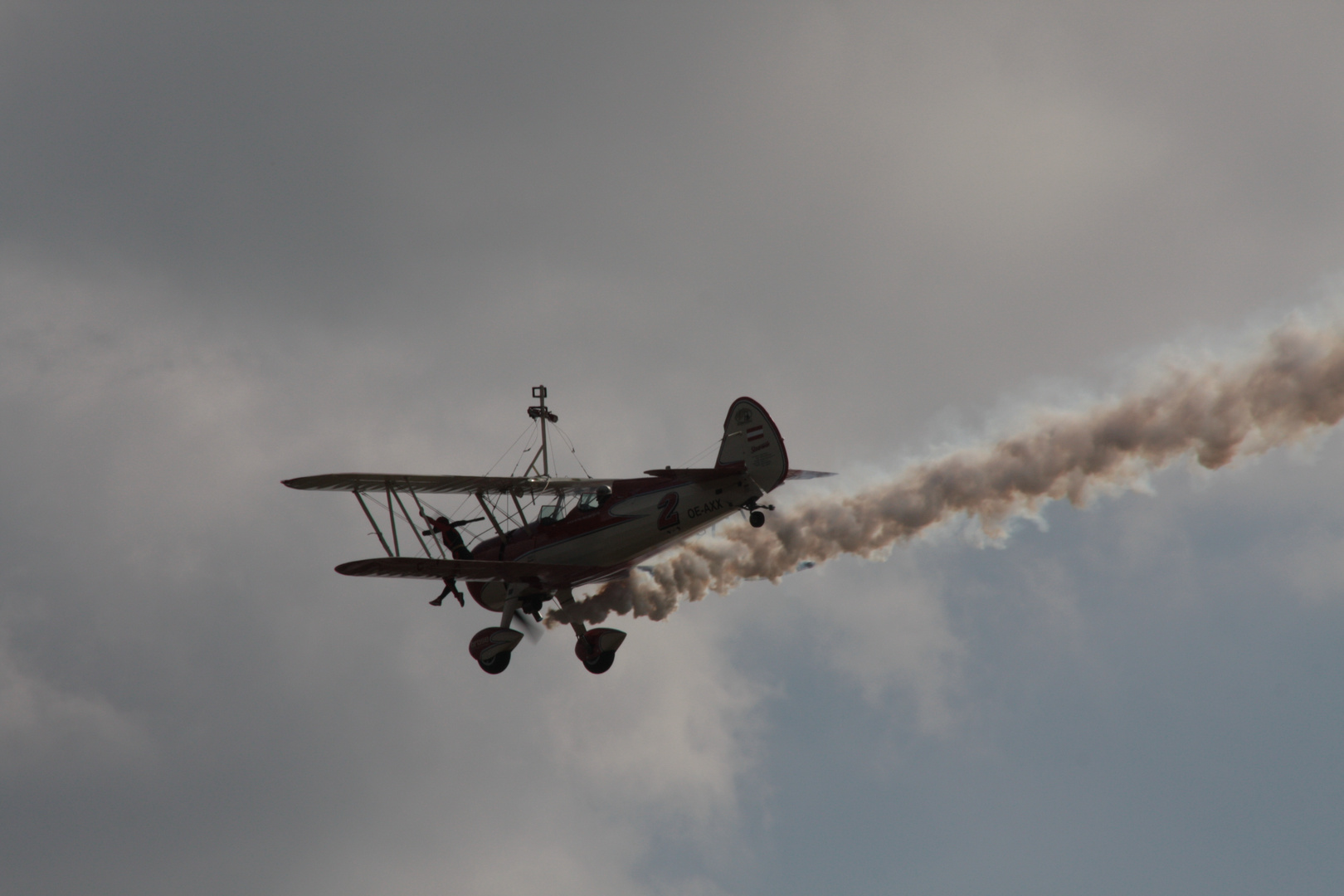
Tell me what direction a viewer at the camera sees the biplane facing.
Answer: facing away from the viewer and to the left of the viewer
